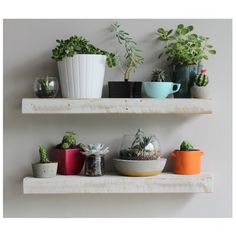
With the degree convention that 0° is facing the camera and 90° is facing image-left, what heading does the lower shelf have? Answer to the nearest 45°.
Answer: approximately 0°

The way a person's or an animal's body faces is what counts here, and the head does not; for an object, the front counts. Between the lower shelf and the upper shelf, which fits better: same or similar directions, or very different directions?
same or similar directions

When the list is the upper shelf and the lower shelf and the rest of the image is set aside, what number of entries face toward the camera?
2

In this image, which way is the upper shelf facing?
toward the camera
